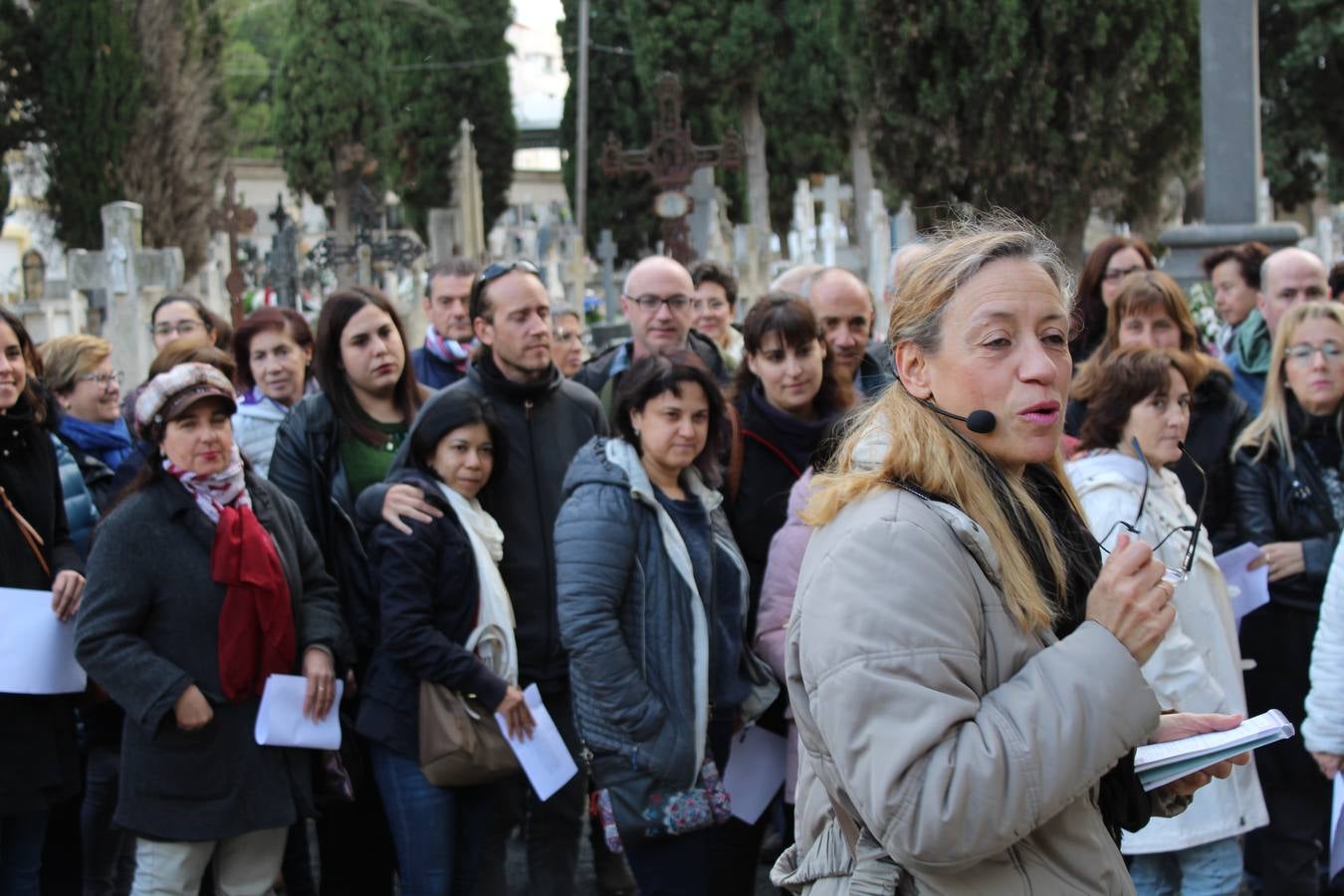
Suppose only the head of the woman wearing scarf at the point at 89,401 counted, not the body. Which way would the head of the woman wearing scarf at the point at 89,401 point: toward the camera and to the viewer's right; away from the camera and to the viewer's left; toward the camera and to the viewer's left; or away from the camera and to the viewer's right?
toward the camera and to the viewer's right

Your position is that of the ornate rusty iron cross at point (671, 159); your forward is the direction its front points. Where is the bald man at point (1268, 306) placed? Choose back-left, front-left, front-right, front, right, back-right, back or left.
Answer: front

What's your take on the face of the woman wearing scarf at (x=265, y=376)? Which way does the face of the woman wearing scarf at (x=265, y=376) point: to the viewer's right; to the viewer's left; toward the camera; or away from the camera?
toward the camera

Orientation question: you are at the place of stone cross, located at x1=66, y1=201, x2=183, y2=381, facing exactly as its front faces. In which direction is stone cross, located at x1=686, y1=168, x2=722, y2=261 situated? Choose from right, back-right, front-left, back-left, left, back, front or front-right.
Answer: back-left

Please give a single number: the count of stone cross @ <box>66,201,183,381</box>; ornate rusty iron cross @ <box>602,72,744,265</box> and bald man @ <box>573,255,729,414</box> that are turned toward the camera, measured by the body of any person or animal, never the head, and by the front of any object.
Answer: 3

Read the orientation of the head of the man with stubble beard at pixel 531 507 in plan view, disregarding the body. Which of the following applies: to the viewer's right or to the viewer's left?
to the viewer's right

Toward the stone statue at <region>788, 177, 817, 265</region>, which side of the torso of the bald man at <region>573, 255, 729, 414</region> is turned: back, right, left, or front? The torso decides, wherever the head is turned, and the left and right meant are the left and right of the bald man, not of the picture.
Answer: back

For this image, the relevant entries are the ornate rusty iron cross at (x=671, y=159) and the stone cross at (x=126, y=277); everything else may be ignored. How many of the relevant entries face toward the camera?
2

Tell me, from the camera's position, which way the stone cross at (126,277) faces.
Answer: facing the viewer

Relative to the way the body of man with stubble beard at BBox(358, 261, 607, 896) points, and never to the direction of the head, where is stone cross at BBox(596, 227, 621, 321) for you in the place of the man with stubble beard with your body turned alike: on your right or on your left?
on your left

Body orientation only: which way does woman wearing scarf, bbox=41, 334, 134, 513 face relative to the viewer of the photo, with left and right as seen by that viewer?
facing the viewer and to the right of the viewer

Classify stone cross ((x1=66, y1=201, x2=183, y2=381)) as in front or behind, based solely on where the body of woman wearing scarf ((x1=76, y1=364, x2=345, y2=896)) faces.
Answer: behind

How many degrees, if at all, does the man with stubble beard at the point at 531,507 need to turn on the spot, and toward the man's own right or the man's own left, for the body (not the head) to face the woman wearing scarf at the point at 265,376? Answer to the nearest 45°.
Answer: approximately 180°

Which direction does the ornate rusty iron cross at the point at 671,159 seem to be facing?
toward the camera
